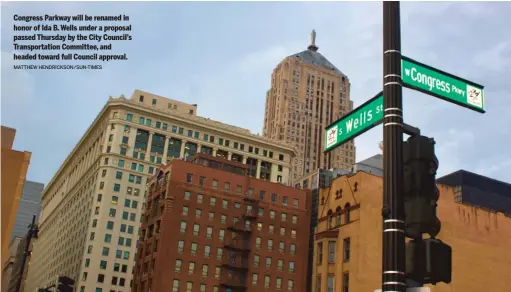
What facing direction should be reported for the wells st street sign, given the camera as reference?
facing the viewer and to the left of the viewer

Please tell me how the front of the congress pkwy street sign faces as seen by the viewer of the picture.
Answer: facing the viewer and to the right of the viewer

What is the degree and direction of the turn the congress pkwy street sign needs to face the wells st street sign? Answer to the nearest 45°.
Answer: approximately 135° to its right

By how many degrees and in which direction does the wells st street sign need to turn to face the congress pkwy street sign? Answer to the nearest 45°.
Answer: approximately 135° to its left

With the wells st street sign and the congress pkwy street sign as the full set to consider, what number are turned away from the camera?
0

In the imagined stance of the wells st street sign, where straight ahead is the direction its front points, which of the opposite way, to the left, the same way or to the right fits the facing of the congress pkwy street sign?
to the left
